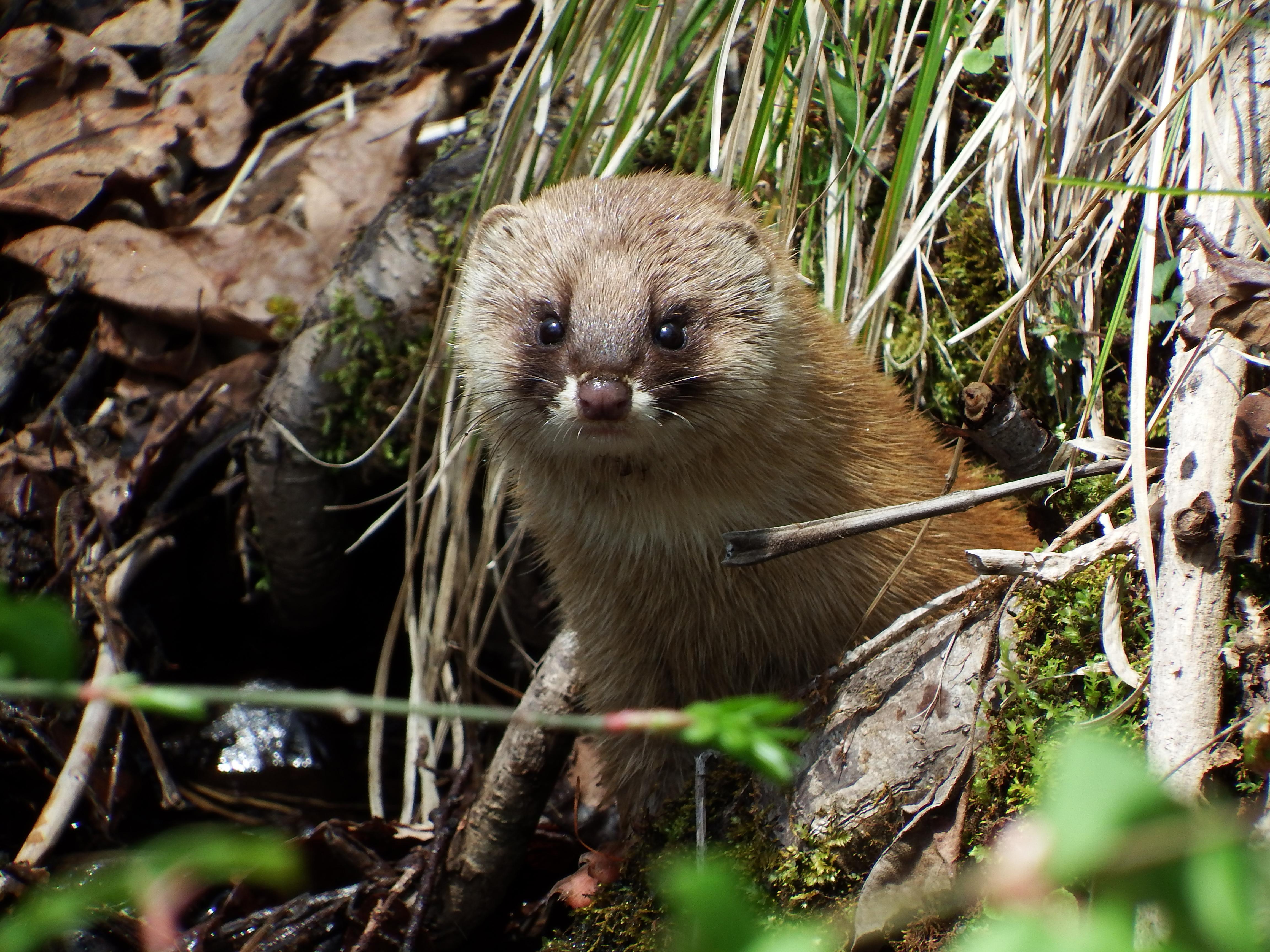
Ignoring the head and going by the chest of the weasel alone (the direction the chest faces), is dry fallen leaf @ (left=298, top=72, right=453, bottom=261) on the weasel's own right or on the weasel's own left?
on the weasel's own right

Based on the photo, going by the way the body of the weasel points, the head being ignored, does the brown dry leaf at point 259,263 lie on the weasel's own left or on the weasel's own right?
on the weasel's own right

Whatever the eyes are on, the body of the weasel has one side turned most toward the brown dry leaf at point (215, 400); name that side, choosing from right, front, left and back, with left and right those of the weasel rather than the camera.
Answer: right

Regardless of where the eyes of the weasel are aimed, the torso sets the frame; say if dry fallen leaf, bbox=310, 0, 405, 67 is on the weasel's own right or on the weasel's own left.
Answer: on the weasel's own right

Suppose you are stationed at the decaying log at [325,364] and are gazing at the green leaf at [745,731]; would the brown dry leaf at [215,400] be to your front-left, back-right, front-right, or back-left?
back-right

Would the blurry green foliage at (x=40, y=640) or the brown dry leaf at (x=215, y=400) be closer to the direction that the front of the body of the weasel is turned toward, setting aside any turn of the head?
the blurry green foliage

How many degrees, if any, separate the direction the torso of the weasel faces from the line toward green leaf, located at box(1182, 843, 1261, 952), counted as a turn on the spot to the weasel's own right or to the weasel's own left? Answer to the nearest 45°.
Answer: approximately 45° to the weasel's own left

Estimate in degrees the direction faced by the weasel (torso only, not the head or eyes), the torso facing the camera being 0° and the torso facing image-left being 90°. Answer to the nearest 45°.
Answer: approximately 45°

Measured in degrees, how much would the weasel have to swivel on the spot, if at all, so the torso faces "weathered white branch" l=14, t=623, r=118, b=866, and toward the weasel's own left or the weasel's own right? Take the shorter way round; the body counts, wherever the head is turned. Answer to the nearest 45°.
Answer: approximately 45° to the weasel's own right

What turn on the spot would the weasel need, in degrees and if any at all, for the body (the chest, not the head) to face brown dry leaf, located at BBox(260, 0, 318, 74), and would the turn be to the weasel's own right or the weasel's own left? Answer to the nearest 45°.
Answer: approximately 90° to the weasel's own right

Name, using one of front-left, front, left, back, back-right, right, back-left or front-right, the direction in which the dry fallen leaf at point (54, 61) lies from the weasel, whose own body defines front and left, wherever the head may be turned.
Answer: right

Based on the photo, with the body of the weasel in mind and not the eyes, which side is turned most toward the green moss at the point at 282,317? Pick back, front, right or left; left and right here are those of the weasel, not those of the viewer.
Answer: right
